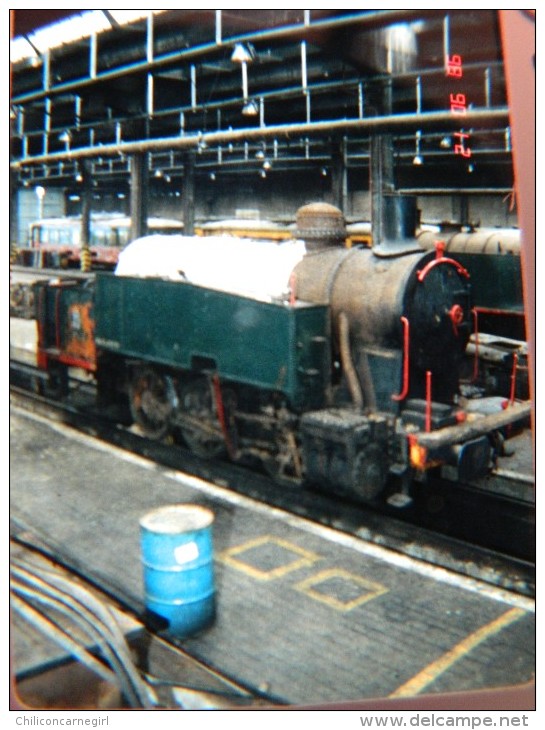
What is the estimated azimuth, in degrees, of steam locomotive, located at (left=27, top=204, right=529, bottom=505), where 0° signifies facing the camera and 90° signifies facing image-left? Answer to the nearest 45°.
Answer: approximately 315°

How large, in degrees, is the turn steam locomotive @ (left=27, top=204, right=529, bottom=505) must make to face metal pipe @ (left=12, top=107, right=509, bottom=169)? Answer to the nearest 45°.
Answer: approximately 135° to its left
